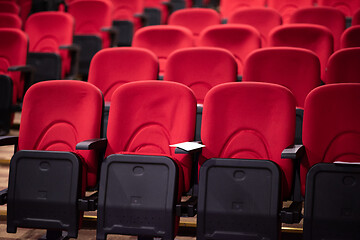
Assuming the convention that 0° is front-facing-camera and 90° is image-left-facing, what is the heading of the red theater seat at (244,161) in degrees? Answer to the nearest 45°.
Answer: approximately 0°

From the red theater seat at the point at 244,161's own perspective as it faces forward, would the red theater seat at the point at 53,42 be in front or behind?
behind

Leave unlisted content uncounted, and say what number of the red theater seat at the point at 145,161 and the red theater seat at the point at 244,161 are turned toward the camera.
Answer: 2

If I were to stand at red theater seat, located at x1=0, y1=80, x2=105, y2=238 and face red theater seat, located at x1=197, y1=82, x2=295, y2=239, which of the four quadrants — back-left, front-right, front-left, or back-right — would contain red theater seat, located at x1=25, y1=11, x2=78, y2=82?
back-left

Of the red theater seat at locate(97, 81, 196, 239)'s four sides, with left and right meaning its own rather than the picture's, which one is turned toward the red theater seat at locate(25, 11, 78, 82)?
back
